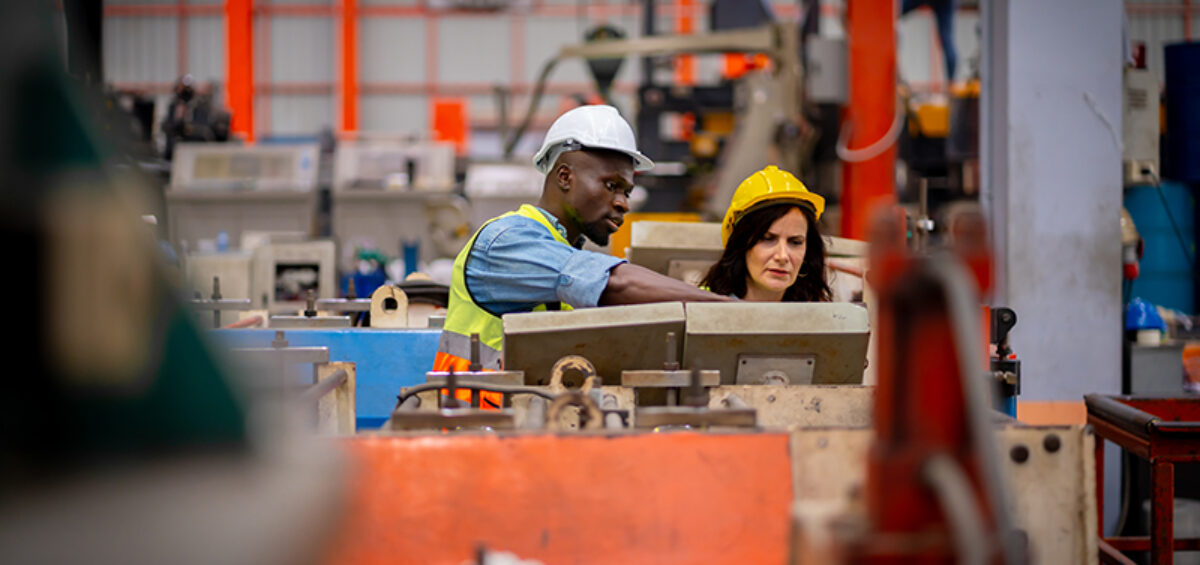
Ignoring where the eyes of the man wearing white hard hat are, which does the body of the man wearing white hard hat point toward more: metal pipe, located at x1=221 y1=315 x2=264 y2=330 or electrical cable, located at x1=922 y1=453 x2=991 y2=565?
the electrical cable

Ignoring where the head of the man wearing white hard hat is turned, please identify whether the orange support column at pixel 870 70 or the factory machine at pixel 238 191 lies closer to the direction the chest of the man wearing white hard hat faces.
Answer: the orange support column

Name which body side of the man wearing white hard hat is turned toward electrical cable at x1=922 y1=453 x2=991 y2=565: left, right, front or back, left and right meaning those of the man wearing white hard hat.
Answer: right

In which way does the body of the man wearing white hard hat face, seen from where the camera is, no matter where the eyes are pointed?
to the viewer's right

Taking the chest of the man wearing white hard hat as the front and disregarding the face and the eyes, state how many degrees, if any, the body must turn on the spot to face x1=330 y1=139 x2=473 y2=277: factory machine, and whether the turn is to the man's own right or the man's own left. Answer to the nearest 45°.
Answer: approximately 90° to the man's own left

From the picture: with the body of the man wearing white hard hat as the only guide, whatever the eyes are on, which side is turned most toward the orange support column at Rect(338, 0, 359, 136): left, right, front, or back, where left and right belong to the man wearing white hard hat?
left

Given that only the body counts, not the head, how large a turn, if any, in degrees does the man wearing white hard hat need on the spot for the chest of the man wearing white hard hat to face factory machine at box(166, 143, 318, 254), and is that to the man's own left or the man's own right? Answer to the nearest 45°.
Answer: approximately 135° to the man's own left

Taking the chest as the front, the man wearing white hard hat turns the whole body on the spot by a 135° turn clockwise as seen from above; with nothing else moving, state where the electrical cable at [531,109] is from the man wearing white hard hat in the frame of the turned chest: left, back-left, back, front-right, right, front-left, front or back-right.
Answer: back-right

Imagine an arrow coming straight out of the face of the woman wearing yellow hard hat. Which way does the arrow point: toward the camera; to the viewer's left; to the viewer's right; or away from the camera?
toward the camera

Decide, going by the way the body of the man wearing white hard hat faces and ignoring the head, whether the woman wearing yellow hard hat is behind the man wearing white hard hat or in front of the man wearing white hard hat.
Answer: in front

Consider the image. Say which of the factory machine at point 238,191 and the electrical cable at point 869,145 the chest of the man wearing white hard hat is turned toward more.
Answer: the electrical cable

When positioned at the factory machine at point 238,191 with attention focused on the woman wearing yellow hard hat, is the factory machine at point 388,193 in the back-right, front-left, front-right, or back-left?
front-left
